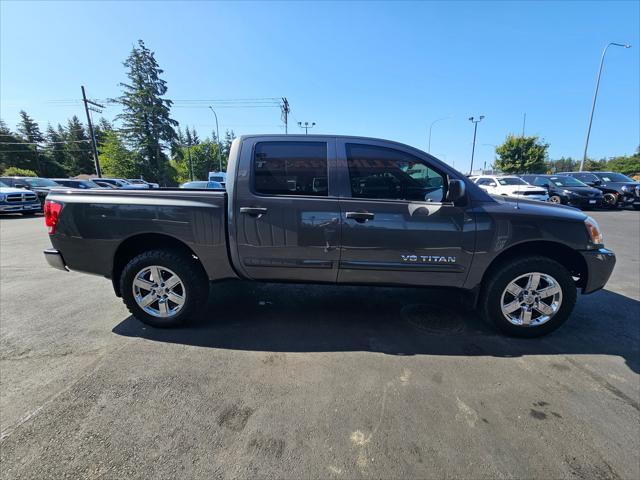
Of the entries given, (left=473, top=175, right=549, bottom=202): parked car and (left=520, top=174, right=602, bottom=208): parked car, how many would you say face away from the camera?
0

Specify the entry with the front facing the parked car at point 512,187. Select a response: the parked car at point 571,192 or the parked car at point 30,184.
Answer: the parked car at point 30,184

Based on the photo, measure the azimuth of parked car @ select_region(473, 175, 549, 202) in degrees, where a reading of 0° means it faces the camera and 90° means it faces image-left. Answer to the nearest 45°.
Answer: approximately 315°

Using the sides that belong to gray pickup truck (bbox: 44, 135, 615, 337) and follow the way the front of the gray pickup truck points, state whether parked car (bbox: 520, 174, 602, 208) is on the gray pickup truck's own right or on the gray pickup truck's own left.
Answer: on the gray pickup truck's own left

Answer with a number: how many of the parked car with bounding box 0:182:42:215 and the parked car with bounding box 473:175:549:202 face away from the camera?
0

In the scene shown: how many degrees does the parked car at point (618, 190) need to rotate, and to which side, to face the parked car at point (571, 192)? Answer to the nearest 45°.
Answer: approximately 90° to its right

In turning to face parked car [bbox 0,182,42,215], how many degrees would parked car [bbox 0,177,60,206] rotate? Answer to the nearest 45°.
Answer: approximately 45° to its right

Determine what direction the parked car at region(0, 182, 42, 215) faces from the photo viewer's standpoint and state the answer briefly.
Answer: facing the viewer and to the right of the viewer

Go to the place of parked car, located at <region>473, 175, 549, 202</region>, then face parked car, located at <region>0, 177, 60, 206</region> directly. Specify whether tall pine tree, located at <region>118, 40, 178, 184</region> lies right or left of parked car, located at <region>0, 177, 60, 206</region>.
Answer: right

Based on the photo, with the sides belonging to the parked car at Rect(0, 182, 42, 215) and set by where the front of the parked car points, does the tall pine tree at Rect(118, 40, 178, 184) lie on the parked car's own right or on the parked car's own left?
on the parked car's own left

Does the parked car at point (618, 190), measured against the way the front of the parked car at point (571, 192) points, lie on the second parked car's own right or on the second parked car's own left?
on the second parked car's own left

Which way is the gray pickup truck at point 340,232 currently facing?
to the viewer's right

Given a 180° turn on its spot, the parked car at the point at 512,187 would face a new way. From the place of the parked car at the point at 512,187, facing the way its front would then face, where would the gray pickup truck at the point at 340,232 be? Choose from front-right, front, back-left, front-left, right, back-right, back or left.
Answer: back-left
